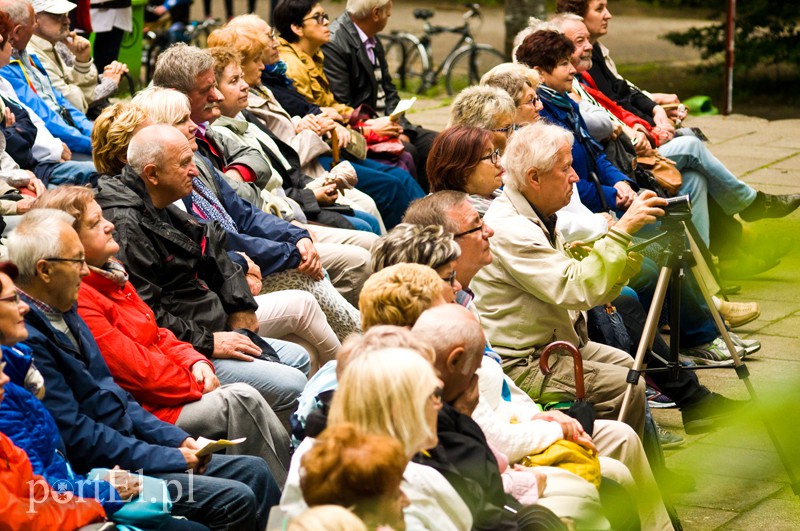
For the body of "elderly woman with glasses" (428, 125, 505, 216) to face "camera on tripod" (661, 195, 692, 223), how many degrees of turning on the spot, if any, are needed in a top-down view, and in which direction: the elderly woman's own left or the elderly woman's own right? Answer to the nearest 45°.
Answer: approximately 45° to the elderly woman's own right

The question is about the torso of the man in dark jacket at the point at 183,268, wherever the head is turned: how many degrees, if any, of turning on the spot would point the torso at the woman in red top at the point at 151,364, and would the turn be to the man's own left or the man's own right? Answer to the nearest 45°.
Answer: approximately 90° to the man's own right

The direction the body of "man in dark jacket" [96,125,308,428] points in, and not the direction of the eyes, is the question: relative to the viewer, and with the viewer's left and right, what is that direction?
facing to the right of the viewer

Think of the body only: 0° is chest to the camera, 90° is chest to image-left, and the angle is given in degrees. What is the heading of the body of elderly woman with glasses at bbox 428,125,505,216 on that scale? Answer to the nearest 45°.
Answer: approximately 270°

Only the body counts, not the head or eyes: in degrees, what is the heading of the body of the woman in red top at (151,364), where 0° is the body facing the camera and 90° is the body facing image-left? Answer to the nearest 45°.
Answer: approximately 270°

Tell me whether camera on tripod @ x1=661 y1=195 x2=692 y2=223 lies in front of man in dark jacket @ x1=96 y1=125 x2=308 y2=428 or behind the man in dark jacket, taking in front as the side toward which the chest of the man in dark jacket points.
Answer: in front

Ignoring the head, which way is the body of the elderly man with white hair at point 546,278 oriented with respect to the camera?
to the viewer's right

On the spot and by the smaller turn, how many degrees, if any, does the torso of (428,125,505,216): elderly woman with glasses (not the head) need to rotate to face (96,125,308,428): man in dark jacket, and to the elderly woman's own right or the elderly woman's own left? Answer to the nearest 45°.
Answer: approximately 135° to the elderly woman's own right

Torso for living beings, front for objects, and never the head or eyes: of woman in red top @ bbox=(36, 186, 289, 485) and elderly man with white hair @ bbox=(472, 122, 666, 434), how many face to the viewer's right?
2

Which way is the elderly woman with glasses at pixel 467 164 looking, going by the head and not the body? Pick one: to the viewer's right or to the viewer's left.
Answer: to the viewer's right

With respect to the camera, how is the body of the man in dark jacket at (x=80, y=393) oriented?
to the viewer's right

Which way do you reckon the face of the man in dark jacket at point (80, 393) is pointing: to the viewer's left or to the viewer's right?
to the viewer's right

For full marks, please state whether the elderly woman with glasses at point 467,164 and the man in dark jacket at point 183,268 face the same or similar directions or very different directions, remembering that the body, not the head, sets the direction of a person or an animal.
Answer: same or similar directions

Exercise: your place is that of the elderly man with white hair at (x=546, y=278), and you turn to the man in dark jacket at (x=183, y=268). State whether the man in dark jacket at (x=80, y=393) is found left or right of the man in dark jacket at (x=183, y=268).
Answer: left

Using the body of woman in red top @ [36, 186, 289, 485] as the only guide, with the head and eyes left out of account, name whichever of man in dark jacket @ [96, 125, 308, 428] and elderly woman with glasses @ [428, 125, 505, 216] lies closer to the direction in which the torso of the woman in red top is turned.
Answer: the elderly woman with glasses

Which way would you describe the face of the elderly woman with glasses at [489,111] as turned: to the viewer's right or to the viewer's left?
to the viewer's right
